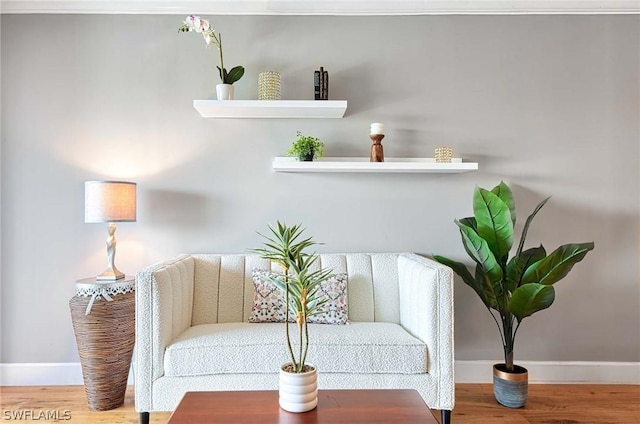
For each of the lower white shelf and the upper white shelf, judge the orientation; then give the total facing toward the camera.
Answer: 2

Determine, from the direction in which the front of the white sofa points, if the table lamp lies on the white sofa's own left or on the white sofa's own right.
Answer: on the white sofa's own right

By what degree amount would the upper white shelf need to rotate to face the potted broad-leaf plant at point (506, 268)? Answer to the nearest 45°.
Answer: approximately 90° to its left

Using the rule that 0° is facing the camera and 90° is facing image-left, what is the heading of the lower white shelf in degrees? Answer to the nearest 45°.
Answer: approximately 0°
